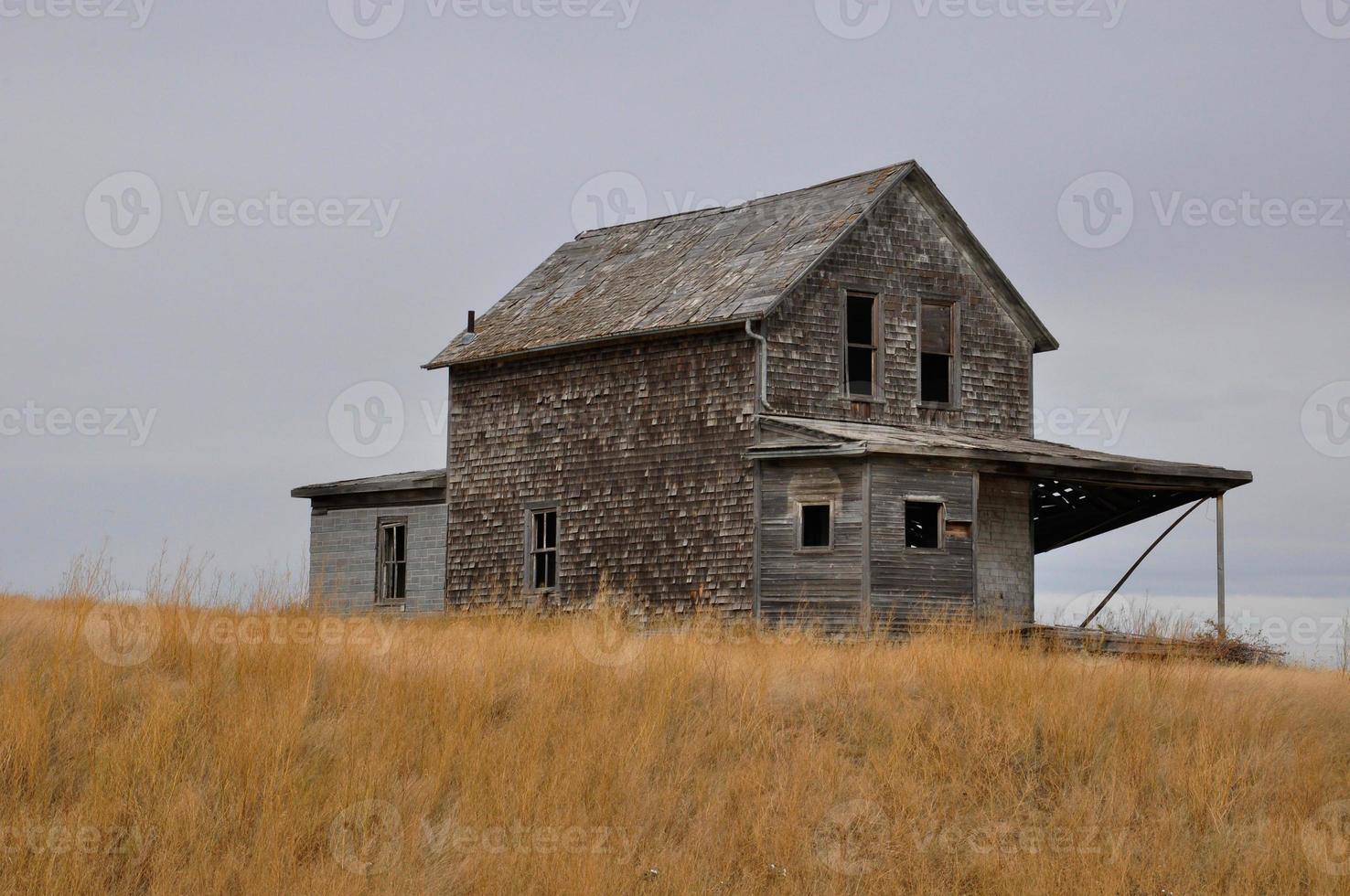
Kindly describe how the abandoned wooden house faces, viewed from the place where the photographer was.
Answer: facing the viewer and to the right of the viewer
